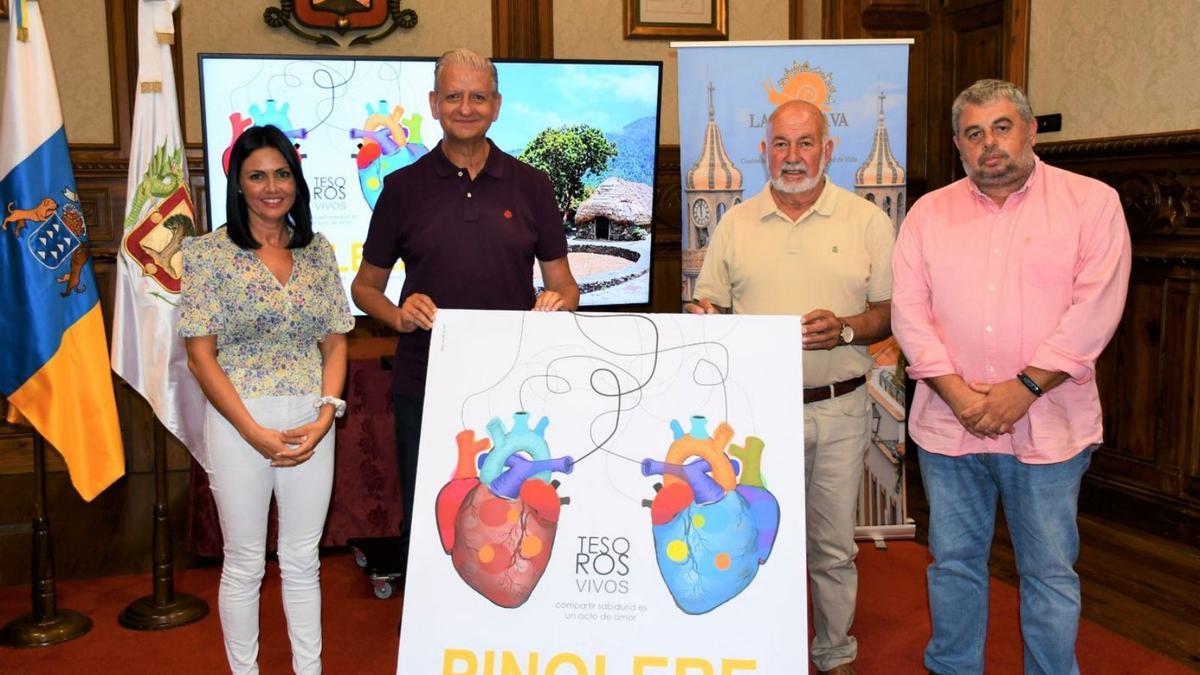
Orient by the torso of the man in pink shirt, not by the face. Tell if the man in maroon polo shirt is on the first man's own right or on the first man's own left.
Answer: on the first man's own right

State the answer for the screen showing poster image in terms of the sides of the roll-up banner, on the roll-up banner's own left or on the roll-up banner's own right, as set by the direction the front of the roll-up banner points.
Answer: on the roll-up banner's own right

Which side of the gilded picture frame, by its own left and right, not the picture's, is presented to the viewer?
front

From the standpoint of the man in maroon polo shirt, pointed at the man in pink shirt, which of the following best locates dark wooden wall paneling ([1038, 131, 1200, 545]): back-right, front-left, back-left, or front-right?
front-left

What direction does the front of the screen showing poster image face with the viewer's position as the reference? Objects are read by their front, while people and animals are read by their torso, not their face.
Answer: facing the viewer

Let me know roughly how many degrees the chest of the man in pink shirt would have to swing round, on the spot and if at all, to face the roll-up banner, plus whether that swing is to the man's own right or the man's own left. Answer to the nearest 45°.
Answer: approximately 135° to the man's own right

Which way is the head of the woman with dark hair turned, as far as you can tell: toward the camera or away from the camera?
toward the camera

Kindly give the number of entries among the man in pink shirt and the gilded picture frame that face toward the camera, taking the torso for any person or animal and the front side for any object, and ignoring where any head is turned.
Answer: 2

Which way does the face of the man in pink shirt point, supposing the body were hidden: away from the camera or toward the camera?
toward the camera

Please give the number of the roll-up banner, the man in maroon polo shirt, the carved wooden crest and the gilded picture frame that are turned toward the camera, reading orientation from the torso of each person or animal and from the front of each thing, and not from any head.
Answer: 4

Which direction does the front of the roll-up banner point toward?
toward the camera

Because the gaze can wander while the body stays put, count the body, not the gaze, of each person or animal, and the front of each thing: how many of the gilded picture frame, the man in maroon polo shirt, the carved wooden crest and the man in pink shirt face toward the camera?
4

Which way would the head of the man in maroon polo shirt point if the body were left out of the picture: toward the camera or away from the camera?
toward the camera
